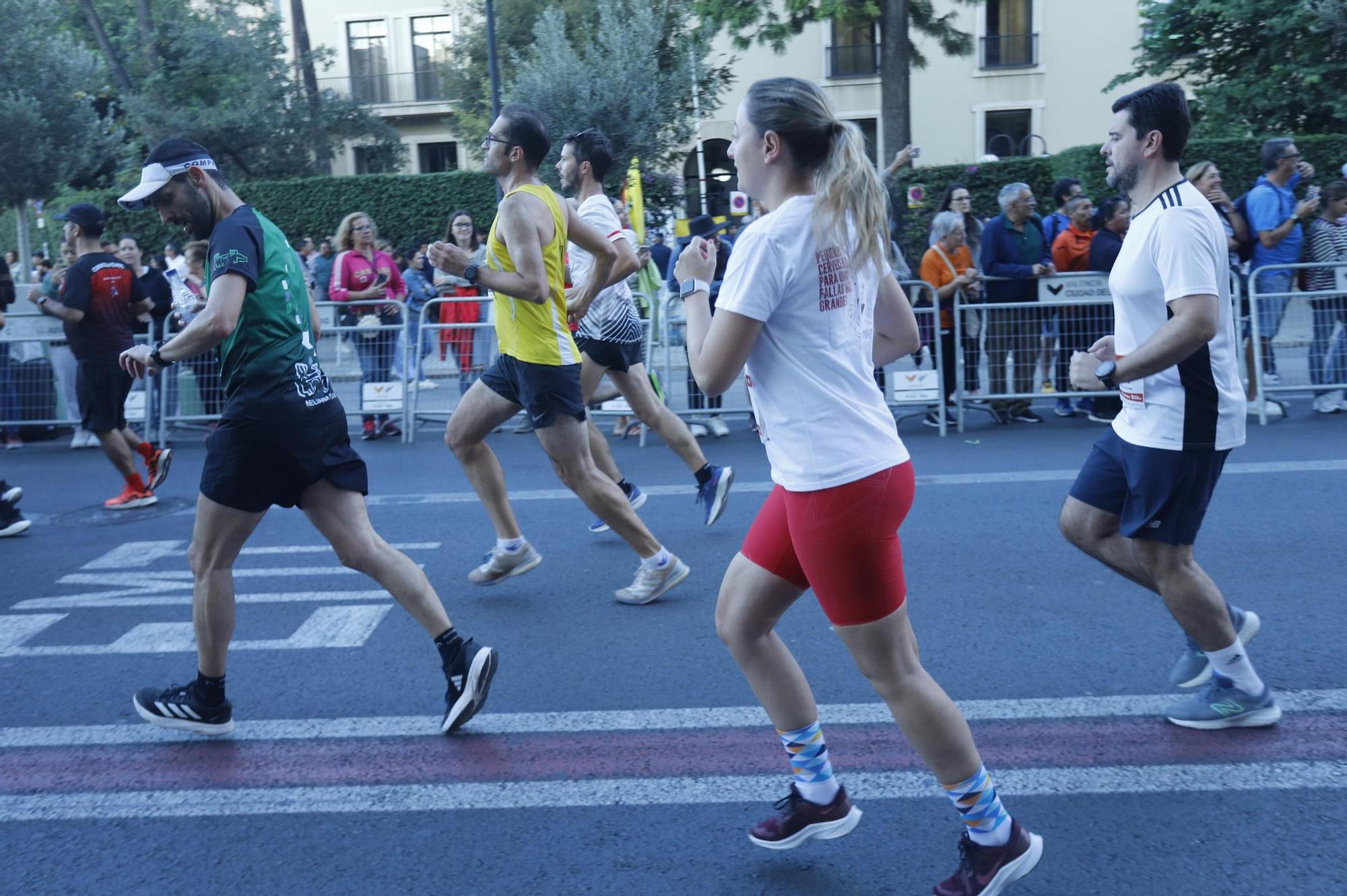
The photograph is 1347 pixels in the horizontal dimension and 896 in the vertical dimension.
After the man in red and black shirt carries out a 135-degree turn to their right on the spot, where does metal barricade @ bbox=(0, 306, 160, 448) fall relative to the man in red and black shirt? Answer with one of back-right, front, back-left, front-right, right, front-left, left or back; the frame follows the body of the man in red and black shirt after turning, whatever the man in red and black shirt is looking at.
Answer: left

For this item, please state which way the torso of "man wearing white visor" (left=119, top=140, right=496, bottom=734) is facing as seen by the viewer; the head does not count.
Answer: to the viewer's left

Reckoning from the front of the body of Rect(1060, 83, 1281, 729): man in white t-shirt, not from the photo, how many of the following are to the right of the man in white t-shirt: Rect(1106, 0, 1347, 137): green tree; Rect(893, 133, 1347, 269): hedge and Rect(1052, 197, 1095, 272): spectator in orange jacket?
3

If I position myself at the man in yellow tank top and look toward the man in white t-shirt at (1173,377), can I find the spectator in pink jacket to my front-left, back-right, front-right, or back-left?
back-left

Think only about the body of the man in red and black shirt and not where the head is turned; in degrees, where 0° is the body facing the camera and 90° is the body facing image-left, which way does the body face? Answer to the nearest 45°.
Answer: approximately 135°

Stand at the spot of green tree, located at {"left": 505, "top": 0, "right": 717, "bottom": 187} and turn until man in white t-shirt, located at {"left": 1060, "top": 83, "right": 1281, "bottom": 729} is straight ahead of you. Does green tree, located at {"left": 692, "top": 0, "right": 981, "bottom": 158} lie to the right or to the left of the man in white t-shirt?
left

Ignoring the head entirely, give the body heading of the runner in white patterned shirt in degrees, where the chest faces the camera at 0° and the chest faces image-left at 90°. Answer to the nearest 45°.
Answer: approximately 90°

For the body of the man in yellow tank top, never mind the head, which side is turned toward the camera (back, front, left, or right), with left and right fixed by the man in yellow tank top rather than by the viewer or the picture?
left

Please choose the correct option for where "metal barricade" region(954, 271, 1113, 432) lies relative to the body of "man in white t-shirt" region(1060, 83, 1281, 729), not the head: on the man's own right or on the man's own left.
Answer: on the man's own right

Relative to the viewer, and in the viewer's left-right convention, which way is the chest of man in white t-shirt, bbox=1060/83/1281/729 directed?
facing to the left of the viewer

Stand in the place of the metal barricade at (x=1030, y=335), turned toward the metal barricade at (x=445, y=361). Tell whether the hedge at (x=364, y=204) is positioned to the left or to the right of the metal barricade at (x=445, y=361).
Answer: right

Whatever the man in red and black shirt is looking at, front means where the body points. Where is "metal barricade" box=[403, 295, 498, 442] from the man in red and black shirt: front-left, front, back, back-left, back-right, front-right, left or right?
right

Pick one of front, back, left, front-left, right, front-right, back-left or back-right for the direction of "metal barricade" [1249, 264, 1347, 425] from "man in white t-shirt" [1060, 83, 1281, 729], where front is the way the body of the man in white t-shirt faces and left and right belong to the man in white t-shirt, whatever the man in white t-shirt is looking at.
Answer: right

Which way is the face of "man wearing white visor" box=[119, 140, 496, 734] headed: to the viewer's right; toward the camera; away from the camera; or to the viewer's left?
to the viewer's left

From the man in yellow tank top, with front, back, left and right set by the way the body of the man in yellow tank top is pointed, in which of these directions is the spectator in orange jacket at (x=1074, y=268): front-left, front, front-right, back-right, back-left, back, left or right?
back-right

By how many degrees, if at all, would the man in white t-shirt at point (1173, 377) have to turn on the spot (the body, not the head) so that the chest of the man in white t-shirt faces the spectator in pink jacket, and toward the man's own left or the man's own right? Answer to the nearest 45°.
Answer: approximately 45° to the man's own right
